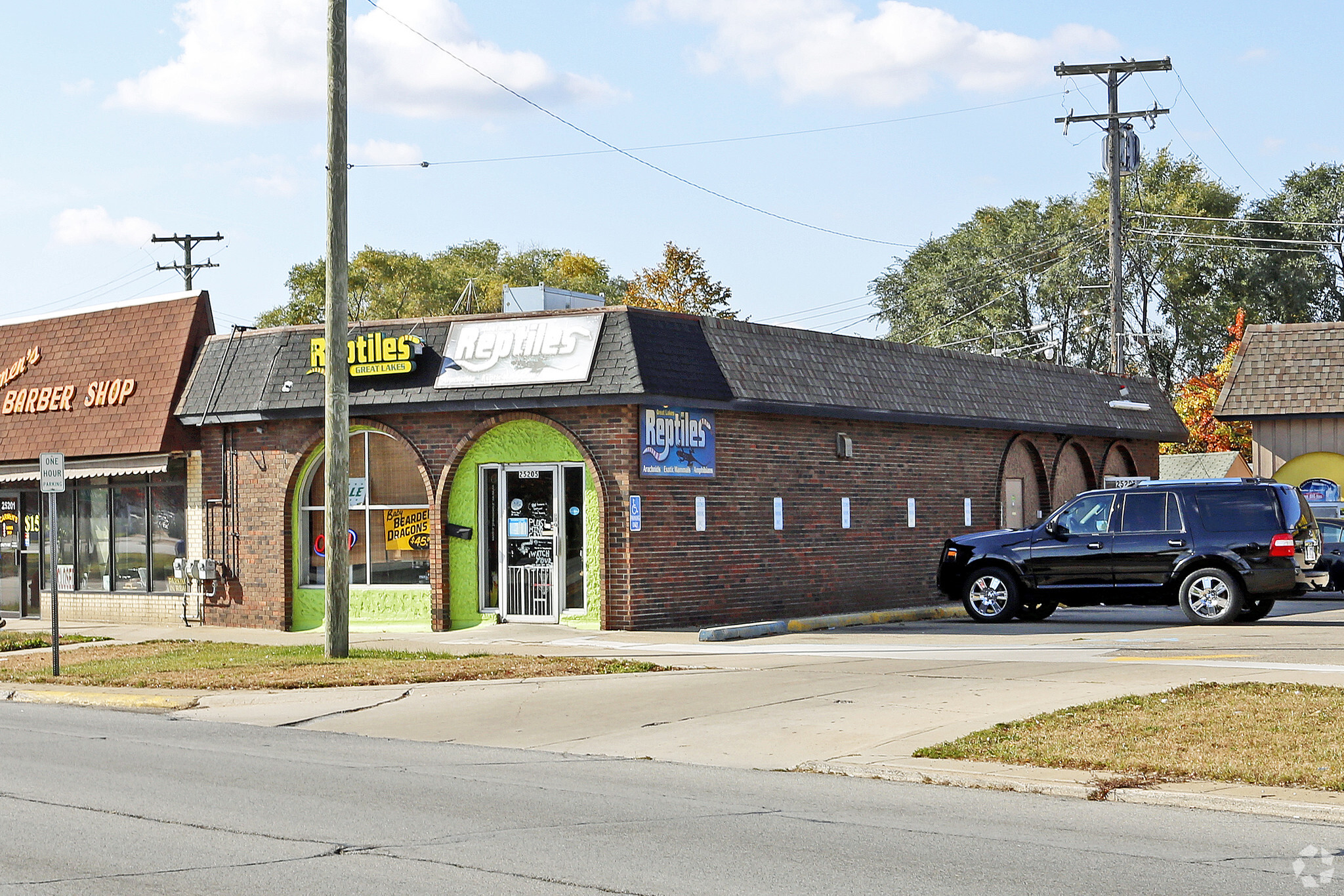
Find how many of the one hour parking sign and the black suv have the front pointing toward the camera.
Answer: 1

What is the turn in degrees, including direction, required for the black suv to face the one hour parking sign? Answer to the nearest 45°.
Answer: approximately 45° to its left

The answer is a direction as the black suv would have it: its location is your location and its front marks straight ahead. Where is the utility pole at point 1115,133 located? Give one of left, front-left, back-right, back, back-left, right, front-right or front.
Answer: right

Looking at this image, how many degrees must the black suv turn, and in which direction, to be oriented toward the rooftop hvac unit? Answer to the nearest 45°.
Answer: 0° — it already faces it

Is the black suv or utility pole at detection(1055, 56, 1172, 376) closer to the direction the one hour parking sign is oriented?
the black suv

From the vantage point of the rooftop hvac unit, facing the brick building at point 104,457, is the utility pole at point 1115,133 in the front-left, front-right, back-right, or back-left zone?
back-right

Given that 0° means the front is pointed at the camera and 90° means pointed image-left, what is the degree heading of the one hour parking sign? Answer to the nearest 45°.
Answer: approximately 0°

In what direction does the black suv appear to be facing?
to the viewer's left

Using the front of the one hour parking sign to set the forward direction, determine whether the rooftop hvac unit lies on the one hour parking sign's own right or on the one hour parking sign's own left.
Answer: on the one hour parking sign's own left

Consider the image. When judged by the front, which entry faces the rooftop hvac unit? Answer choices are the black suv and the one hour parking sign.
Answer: the black suv

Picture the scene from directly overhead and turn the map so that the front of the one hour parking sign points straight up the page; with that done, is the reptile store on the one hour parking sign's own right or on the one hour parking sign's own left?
on the one hour parking sign's own left

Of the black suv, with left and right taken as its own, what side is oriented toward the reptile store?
front

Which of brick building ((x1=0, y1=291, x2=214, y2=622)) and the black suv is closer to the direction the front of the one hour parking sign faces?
the black suv

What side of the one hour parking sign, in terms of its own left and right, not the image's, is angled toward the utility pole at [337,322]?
left

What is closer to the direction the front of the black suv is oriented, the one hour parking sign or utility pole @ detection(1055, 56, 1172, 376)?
the one hour parking sign
